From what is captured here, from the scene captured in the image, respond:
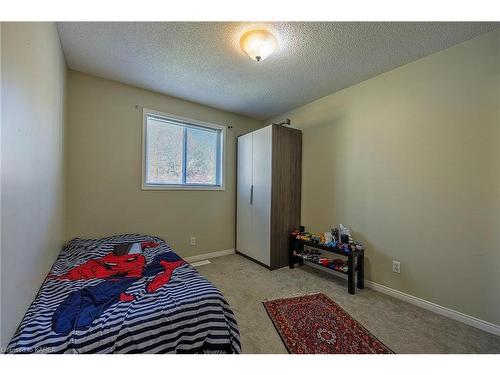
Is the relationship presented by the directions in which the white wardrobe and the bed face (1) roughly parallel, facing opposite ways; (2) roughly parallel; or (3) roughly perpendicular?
roughly perpendicular

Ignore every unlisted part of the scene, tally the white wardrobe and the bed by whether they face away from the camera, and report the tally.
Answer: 0

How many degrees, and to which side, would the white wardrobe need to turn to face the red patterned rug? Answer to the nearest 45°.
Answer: approximately 45° to its left

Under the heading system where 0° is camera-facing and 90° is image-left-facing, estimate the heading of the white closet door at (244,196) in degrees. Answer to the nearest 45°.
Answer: approximately 45°

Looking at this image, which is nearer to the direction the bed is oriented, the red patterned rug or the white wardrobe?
the red patterned rug

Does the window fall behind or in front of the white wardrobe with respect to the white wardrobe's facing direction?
in front

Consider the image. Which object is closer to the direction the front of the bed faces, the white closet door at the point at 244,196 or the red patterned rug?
the red patterned rug

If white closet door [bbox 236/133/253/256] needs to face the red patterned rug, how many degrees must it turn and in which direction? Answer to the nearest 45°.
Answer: approximately 45° to its left

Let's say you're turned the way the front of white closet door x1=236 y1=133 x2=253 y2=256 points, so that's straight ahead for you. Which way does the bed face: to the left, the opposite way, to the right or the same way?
to the left
